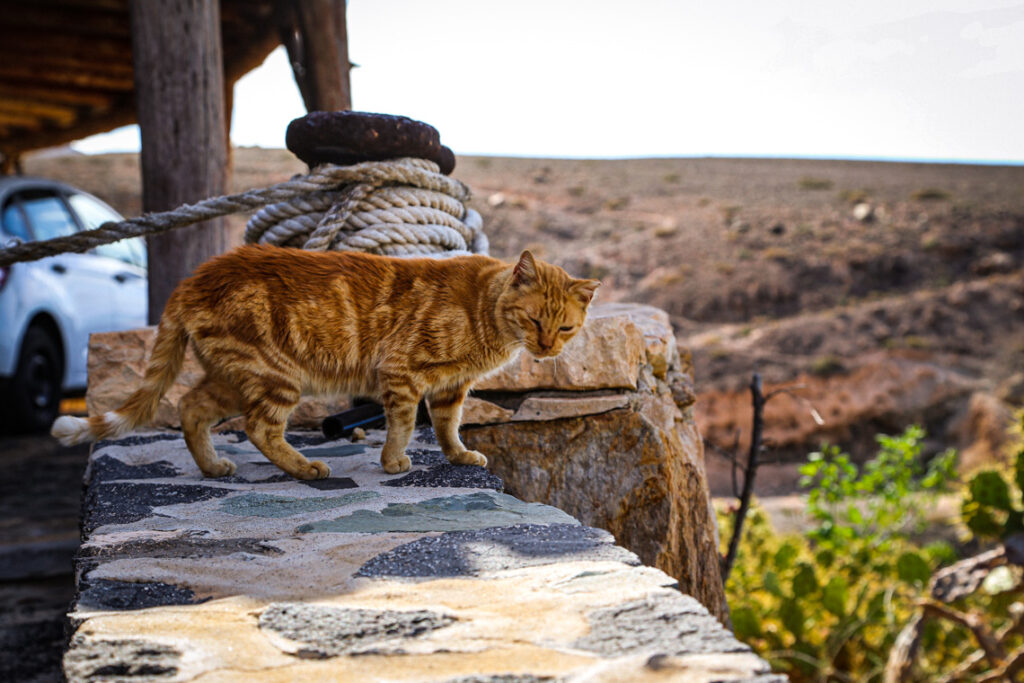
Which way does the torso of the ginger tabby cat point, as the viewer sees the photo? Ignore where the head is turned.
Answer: to the viewer's right

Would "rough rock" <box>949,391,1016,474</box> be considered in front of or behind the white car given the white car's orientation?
in front

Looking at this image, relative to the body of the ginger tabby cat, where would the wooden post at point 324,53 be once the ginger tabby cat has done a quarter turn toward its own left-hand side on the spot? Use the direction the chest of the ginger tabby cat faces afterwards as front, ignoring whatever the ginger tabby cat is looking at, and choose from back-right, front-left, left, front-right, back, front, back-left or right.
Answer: front

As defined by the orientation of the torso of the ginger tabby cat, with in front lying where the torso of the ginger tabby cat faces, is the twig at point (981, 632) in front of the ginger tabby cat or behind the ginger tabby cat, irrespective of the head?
in front

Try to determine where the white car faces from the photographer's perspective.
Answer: facing away from the viewer and to the right of the viewer

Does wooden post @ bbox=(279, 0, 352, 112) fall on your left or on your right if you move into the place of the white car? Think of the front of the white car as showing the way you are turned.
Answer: on your right

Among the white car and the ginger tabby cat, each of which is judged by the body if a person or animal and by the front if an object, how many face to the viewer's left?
0

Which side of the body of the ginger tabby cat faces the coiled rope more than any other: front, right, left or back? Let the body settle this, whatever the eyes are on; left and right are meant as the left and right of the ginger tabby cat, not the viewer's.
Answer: left
